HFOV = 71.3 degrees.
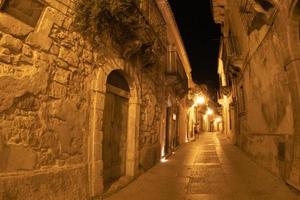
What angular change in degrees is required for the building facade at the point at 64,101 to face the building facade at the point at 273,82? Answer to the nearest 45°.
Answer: approximately 45° to its left

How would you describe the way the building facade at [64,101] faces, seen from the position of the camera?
facing the viewer and to the right of the viewer
